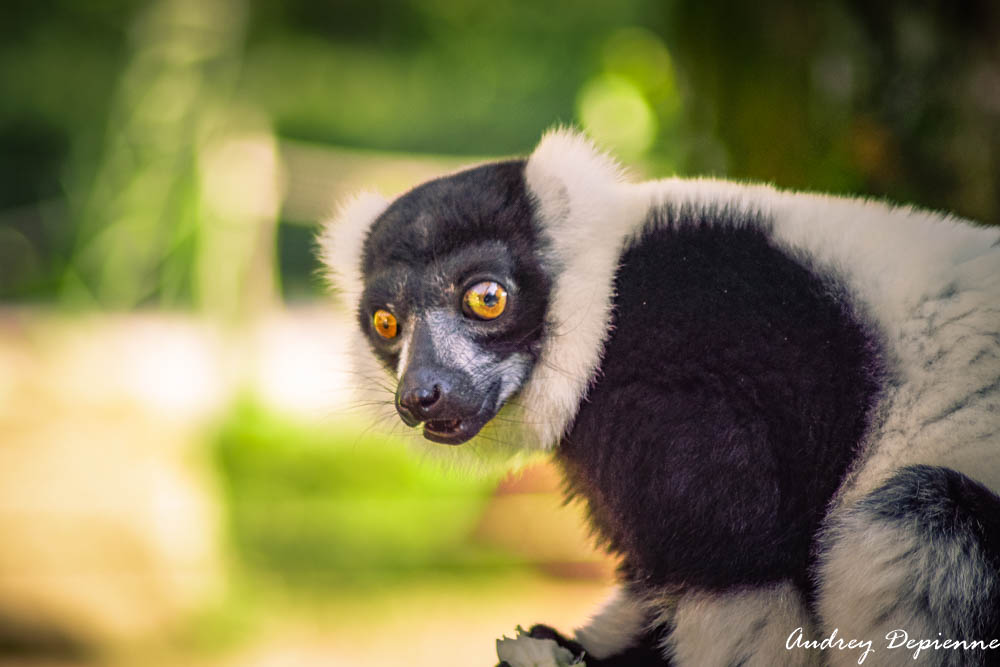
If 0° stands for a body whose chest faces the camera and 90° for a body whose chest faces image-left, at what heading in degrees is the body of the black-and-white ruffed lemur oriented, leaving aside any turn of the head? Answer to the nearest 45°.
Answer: approximately 90°
